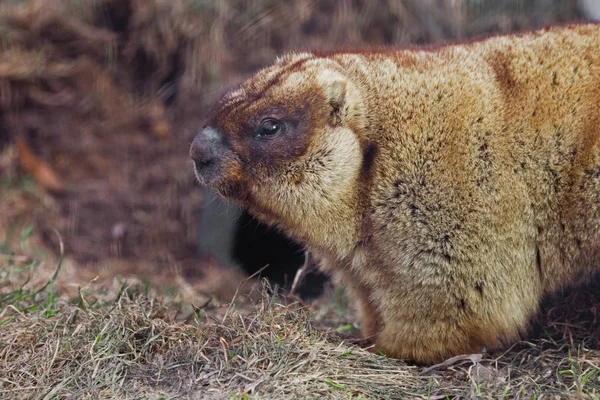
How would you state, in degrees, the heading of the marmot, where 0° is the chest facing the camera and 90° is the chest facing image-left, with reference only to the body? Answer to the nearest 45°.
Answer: approximately 90°
